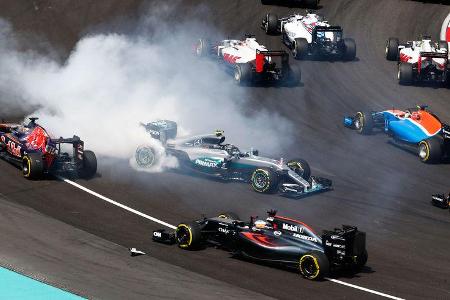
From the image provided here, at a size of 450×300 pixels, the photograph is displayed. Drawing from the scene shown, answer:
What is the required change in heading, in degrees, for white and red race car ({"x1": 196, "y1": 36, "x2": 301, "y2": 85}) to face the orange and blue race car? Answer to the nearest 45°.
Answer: approximately 180°

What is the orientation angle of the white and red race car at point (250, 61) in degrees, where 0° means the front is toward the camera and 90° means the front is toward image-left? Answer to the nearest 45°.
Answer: approximately 135°

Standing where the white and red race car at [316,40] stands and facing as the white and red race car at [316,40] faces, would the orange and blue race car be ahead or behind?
behind

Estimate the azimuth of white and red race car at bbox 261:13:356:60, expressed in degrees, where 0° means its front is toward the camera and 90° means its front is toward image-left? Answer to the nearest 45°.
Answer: approximately 135°

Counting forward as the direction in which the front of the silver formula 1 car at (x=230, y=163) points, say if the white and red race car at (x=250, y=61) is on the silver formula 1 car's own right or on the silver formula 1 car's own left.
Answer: on the silver formula 1 car's own left

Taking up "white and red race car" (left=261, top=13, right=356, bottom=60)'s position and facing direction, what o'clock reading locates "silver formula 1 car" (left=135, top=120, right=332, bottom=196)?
The silver formula 1 car is roughly at 8 o'clock from the white and red race car.

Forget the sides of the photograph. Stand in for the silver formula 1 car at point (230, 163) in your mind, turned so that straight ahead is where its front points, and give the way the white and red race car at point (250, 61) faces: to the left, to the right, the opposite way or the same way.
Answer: the opposite way
